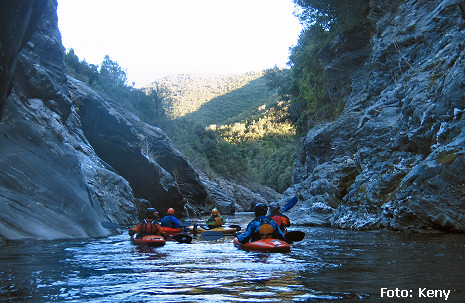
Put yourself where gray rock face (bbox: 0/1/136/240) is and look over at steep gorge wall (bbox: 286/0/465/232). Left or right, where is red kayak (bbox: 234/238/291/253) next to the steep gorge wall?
right

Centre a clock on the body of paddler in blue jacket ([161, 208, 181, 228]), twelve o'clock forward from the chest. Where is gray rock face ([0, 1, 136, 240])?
The gray rock face is roughly at 8 o'clock from the paddler in blue jacket.

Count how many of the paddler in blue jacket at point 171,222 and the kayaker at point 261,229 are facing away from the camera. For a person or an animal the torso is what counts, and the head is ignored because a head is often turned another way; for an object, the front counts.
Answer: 2

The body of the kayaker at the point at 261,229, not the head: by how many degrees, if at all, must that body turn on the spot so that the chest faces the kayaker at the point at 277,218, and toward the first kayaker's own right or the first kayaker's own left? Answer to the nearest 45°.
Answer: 0° — they already face them

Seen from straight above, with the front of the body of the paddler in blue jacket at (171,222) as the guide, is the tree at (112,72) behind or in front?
in front

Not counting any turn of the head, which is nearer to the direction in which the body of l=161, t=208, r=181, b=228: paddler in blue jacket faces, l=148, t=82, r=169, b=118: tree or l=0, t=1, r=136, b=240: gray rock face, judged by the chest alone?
the tree

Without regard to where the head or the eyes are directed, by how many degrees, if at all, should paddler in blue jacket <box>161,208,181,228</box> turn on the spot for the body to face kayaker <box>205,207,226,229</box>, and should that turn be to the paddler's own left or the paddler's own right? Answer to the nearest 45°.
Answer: approximately 45° to the paddler's own right

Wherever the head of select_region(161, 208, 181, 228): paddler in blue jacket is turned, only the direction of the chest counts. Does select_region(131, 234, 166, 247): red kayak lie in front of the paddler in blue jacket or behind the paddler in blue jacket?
behind

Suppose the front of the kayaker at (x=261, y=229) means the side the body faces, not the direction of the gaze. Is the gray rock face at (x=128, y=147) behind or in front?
in front

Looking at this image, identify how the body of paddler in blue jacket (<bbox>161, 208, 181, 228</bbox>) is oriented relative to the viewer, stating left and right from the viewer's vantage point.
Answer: facing away from the viewer

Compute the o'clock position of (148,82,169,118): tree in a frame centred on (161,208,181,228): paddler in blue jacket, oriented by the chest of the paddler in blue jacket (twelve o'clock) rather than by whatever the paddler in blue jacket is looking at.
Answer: The tree is roughly at 12 o'clock from the paddler in blue jacket.

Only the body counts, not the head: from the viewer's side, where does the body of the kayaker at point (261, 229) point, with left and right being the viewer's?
facing away from the viewer
